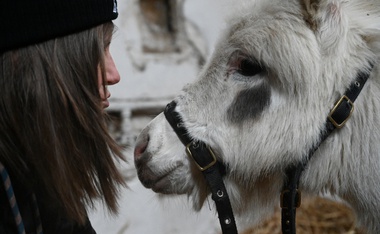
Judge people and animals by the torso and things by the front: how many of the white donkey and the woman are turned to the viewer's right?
1

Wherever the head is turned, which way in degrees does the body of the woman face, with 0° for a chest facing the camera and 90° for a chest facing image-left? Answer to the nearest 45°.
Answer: approximately 270°

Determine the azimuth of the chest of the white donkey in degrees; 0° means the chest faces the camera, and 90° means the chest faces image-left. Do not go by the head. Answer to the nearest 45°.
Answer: approximately 90°

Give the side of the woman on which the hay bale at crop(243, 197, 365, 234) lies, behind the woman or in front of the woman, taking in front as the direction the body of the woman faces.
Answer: in front

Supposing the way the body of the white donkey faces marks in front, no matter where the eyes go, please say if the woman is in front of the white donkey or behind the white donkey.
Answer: in front
